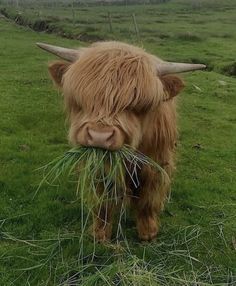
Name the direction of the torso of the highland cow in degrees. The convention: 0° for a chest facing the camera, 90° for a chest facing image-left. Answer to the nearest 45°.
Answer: approximately 0°
